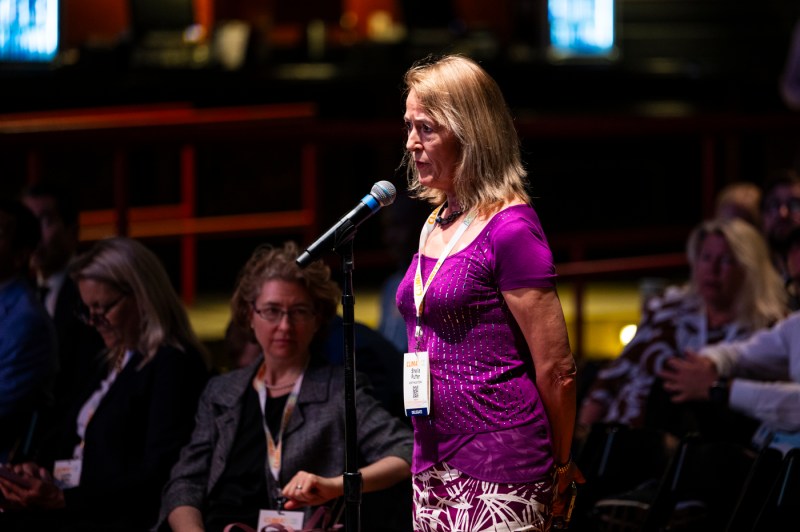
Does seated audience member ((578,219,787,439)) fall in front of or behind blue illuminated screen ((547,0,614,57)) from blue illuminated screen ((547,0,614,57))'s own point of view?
in front

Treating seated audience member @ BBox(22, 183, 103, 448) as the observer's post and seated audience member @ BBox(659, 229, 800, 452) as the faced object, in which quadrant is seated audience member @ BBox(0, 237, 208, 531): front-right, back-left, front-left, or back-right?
front-right

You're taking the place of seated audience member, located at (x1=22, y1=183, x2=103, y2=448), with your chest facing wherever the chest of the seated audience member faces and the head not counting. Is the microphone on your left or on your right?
on your left

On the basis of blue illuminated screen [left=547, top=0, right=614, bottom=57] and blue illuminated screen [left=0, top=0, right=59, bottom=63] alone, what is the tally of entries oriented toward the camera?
2

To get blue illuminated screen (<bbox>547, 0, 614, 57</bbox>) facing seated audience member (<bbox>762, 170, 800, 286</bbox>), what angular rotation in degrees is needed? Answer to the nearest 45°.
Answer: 0° — it already faces them

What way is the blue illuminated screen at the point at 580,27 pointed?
toward the camera

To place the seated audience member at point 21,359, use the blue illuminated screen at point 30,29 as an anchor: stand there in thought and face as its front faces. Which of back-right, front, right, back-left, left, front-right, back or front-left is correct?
front

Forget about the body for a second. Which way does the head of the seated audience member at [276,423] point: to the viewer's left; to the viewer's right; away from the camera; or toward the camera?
toward the camera

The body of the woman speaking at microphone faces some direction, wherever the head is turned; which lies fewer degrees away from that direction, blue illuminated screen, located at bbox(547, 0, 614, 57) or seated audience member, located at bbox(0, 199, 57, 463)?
the seated audience member

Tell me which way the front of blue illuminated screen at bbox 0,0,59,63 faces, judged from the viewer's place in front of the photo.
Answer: facing the viewer

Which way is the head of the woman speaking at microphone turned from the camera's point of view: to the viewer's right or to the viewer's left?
to the viewer's left

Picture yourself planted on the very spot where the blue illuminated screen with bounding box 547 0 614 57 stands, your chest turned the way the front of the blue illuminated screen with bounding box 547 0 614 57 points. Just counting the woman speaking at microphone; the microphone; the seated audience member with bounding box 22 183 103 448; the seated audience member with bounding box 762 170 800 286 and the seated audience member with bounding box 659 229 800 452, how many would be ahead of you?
5

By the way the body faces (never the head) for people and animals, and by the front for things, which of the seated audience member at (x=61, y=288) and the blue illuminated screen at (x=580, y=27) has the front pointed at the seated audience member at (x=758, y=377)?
the blue illuminated screen

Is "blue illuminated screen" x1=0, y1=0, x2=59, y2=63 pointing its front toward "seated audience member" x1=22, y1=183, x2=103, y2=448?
yes

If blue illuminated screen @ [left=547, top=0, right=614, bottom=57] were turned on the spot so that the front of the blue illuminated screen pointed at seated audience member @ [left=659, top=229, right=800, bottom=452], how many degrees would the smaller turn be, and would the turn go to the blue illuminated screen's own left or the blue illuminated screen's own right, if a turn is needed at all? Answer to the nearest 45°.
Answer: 0° — it already faces them

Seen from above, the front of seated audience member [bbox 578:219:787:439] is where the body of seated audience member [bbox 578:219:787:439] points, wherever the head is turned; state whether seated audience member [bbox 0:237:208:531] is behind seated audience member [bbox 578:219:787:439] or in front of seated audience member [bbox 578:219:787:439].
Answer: in front

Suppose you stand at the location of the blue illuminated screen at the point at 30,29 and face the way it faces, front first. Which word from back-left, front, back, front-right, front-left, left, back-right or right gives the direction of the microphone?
front
